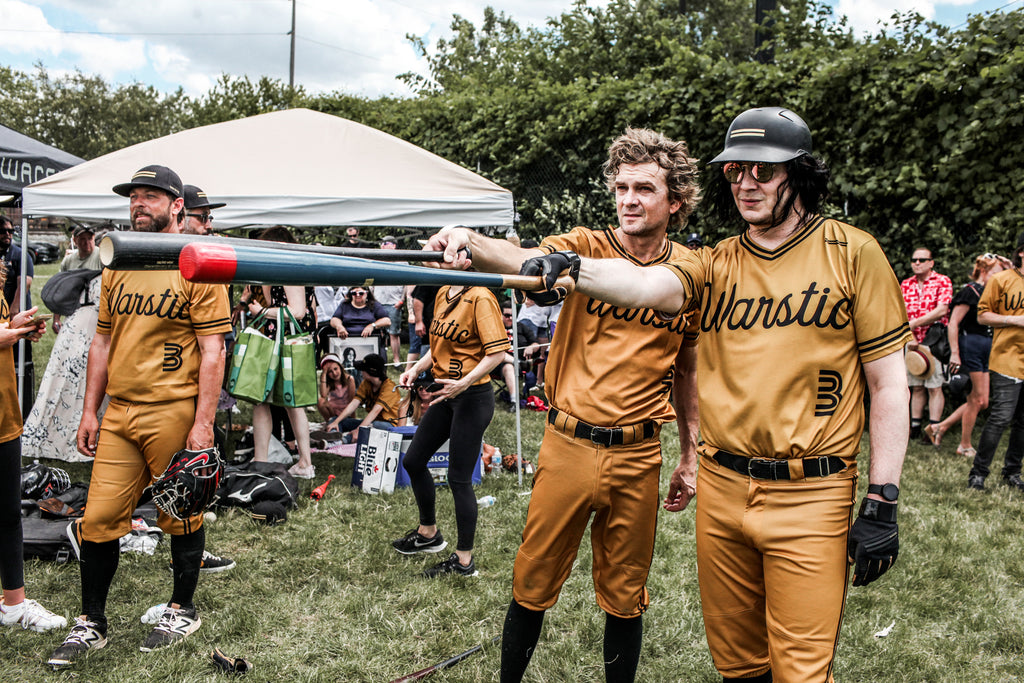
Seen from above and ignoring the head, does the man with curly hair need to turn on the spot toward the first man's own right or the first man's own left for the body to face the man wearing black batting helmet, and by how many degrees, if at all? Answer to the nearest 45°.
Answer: approximately 45° to the first man's own left

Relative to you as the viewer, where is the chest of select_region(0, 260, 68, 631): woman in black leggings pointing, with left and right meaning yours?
facing to the right of the viewer

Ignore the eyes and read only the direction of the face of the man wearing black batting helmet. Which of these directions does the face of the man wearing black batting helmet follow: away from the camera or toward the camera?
toward the camera

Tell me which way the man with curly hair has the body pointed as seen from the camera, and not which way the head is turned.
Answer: toward the camera

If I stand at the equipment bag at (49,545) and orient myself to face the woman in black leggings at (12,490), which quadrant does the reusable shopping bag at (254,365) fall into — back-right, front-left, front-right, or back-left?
back-left

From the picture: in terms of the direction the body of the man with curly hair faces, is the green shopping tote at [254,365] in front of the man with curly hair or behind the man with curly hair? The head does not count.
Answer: behind

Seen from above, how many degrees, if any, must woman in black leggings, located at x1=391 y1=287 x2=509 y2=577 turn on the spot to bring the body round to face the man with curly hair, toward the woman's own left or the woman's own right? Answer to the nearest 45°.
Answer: approximately 45° to the woman's own left

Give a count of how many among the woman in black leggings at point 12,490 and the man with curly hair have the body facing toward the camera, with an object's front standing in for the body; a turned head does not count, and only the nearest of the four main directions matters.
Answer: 1

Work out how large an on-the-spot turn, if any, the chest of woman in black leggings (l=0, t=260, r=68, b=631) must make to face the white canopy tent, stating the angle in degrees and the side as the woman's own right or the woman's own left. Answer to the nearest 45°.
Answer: approximately 45° to the woman's own left

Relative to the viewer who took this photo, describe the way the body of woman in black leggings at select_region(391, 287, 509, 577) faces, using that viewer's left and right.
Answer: facing the viewer and to the left of the viewer

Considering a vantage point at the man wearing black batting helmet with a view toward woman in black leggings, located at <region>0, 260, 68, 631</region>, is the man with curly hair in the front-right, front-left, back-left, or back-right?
front-right

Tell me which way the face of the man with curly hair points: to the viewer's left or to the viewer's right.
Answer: to the viewer's left

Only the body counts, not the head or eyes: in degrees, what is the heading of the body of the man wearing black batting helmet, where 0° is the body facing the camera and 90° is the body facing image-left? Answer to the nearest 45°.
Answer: approximately 45°
